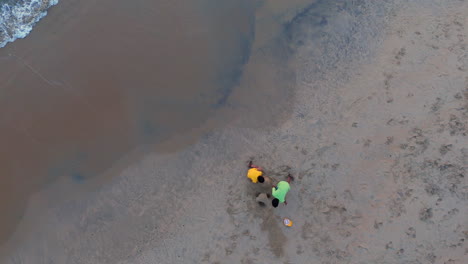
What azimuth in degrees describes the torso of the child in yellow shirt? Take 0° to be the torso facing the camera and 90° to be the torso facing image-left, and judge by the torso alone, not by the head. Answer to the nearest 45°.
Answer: approximately 315°
